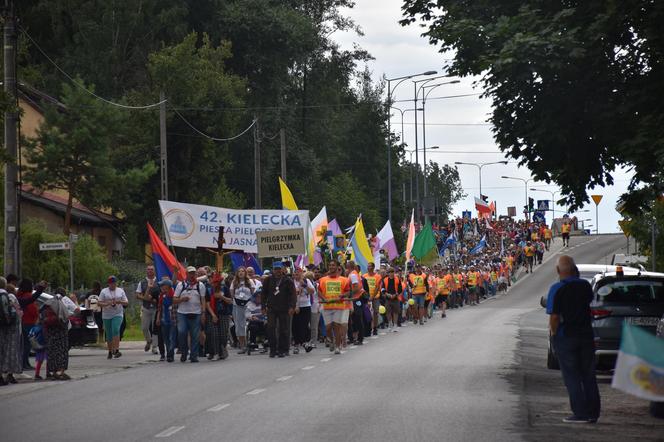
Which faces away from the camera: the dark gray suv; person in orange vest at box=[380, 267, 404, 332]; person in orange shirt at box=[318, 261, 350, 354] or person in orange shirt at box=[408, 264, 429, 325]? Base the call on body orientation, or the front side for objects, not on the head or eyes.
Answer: the dark gray suv

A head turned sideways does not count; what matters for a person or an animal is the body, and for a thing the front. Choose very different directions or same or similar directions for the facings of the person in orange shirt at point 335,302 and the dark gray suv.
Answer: very different directions

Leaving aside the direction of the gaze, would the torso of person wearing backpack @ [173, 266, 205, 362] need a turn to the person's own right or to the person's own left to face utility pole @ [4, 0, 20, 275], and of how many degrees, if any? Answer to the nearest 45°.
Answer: approximately 90° to the person's own right

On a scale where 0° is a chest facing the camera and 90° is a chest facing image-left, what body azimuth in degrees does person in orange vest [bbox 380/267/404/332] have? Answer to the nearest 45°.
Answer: approximately 0°

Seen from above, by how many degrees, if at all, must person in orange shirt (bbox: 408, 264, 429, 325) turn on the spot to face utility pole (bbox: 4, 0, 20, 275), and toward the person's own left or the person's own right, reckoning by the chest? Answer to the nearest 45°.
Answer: approximately 45° to the person's own right

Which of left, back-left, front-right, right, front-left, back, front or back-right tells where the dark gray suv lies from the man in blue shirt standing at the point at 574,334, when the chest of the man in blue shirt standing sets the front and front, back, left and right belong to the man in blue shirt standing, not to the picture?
front-right

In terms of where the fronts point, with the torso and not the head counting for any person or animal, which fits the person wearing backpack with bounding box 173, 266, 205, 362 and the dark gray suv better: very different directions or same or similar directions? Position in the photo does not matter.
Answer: very different directions

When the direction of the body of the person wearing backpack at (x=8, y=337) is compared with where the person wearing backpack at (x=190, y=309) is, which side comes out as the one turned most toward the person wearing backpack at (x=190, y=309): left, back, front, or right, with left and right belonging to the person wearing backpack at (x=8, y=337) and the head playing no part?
front

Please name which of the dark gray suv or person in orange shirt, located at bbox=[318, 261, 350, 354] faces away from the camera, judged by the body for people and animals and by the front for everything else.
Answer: the dark gray suv

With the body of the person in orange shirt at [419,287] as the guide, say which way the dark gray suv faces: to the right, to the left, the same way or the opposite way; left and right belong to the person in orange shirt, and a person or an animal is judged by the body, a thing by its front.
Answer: the opposite way

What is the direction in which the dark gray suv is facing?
away from the camera
